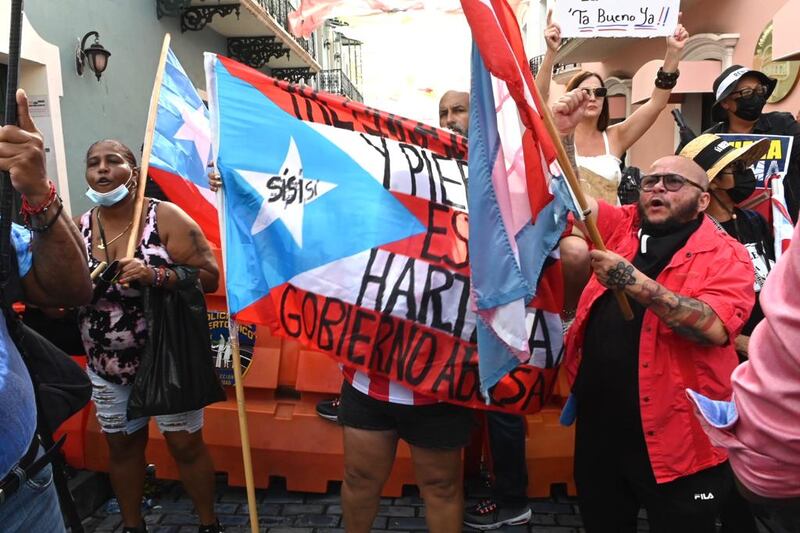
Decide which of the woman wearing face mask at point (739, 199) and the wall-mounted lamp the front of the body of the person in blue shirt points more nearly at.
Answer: the woman wearing face mask

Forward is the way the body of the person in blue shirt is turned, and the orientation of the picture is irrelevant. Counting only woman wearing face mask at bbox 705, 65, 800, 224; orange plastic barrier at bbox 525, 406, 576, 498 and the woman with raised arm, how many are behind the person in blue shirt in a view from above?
0

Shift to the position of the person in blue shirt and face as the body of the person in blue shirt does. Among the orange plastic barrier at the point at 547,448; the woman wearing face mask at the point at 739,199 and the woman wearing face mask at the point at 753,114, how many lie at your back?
0

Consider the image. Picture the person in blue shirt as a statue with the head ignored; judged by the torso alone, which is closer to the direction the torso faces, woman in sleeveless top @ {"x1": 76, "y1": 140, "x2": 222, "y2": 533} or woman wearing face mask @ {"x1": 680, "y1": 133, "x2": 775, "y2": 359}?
the woman wearing face mask

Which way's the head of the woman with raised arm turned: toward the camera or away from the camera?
toward the camera

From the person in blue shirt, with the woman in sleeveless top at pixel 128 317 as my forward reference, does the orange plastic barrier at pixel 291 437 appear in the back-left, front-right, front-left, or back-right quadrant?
front-right

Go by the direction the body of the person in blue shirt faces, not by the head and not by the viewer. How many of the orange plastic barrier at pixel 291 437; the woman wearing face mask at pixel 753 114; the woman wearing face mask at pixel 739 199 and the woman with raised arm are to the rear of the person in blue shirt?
0

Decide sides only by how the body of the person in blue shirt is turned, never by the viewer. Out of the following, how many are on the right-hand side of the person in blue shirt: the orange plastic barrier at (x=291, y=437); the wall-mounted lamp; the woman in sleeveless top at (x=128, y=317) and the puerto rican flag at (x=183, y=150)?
0

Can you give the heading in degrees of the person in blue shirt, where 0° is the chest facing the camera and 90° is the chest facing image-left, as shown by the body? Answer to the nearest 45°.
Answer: approximately 270°

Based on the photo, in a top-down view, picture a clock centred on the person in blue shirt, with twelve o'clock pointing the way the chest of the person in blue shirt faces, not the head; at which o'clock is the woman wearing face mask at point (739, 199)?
The woman wearing face mask is roughly at 12 o'clock from the person in blue shirt.

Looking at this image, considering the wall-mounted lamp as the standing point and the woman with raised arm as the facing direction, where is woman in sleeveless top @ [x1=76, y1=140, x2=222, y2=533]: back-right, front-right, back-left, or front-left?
front-right

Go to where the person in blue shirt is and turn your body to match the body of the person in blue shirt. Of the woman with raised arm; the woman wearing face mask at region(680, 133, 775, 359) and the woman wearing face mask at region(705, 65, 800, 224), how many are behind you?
0

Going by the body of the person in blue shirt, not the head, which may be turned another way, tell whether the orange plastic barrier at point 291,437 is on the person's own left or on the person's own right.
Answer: on the person's own left
